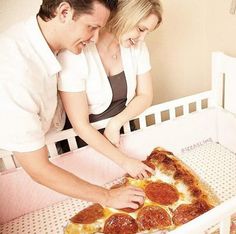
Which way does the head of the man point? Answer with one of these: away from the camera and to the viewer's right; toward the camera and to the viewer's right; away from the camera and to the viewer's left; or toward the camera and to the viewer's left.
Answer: toward the camera and to the viewer's right

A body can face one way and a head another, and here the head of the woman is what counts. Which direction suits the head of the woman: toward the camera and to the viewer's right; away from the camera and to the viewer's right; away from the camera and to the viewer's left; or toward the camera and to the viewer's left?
toward the camera and to the viewer's right

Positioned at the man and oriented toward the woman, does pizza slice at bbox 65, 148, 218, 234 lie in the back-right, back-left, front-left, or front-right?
front-right

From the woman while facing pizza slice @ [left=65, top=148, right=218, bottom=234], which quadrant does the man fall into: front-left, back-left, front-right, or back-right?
front-right
